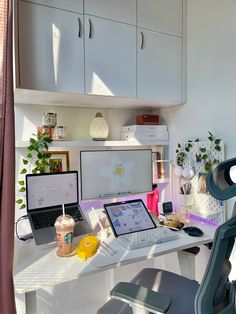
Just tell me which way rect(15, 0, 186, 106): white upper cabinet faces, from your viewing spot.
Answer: facing the viewer and to the right of the viewer

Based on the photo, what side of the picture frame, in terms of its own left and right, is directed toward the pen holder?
left

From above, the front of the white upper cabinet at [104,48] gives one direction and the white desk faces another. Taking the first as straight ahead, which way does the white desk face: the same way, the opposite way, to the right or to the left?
the same way

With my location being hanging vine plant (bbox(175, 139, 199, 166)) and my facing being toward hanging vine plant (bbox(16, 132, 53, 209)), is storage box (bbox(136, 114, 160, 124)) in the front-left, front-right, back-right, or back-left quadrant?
front-right

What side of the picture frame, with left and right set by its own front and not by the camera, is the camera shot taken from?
front

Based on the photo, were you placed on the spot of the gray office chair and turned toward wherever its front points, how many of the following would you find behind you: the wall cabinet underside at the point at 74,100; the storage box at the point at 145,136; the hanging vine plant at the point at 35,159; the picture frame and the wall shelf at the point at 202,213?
0

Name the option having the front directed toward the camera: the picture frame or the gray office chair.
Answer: the picture frame

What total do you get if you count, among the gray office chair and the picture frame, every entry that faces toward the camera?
1

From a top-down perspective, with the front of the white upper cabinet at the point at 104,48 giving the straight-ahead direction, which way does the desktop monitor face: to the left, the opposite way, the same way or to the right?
the same way

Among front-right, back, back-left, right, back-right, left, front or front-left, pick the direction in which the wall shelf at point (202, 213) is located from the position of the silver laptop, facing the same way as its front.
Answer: front-left

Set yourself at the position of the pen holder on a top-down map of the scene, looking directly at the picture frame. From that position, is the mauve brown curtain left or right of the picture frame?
left

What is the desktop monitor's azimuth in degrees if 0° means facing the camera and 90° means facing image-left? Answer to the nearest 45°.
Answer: approximately 315°

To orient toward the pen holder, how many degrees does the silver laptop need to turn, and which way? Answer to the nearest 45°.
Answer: approximately 45° to its left
